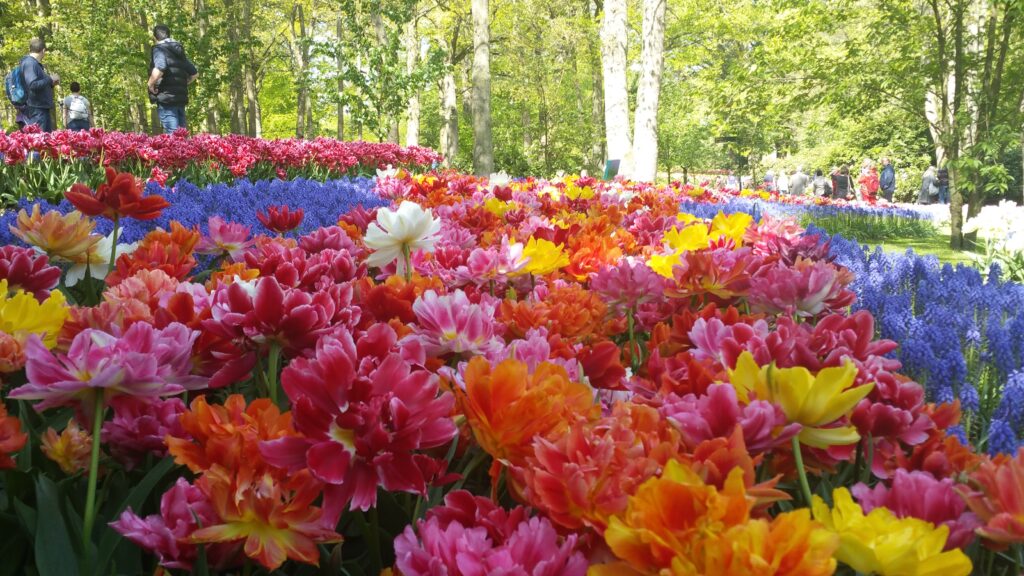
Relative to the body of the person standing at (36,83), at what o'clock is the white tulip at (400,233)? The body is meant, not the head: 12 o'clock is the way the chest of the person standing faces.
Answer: The white tulip is roughly at 3 o'clock from the person standing.

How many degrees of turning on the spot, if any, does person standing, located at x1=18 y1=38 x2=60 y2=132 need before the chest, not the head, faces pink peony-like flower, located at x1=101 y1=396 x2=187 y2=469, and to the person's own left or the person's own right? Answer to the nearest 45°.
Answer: approximately 90° to the person's own right

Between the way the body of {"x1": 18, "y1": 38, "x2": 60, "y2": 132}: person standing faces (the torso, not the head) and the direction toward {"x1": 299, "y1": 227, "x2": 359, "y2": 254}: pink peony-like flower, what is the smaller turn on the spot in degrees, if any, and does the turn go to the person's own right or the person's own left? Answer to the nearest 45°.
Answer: approximately 90° to the person's own right

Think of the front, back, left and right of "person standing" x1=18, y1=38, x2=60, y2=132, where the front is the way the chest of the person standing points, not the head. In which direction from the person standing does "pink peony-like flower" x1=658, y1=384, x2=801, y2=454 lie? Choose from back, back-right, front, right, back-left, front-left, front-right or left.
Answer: right

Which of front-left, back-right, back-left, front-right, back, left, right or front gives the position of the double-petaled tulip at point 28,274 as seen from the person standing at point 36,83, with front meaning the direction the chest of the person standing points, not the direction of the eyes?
right

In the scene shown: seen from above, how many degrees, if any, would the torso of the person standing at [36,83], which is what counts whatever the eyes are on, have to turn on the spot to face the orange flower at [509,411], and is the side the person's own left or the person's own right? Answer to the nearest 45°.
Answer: approximately 90° to the person's own right

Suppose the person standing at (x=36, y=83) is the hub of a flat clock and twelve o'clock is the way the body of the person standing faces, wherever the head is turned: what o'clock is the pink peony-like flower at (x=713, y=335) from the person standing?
The pink peony-like flower is roughly at 3 o'clock from the person standing.

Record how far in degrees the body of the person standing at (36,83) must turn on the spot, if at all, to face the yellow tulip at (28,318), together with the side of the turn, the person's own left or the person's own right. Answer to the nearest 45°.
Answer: approximately 90° to the person's own right

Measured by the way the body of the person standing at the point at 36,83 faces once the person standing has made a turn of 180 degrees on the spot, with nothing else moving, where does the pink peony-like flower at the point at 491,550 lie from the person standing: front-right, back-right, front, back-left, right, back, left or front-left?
left

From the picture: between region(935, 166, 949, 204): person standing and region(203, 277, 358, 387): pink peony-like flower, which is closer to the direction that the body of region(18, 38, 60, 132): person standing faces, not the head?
the person standing

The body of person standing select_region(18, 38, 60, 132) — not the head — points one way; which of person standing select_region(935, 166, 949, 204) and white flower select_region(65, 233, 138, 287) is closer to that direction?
the person standing

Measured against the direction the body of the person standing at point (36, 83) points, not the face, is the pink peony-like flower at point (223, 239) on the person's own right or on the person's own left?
on the person's own right

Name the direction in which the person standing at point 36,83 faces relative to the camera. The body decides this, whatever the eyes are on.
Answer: to the viewer's right

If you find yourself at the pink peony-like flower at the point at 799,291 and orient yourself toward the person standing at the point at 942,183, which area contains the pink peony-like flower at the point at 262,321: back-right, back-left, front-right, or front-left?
back-left

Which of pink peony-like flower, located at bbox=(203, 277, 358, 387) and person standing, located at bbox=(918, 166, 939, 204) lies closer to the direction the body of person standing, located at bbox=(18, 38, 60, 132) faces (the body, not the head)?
the person standing

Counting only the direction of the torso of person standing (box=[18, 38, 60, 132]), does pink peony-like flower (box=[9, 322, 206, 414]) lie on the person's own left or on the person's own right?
on the person's own right
